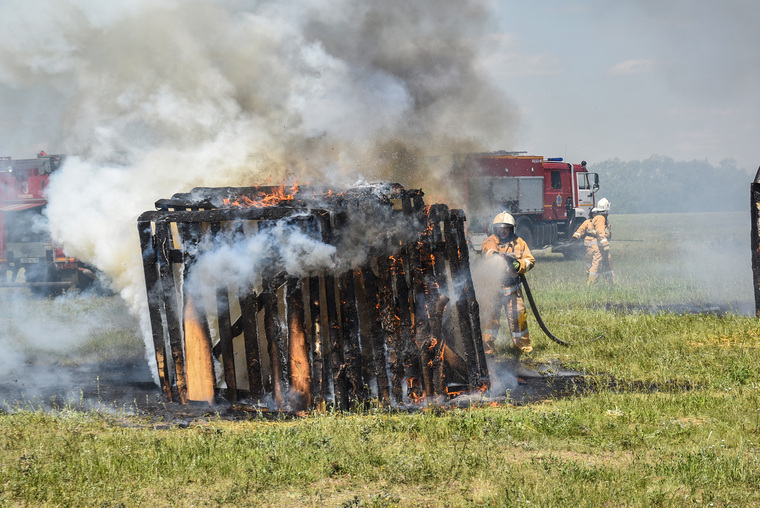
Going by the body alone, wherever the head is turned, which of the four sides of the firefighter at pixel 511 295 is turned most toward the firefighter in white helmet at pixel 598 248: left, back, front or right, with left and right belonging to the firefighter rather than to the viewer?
back

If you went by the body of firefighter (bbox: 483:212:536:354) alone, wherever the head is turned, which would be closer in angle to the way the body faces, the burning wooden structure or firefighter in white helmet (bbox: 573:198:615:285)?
the burning wooden structure

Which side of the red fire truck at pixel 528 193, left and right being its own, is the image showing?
right

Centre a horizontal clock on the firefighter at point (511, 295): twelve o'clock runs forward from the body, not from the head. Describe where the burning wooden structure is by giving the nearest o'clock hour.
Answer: The burning wooden structure is roughly at 1 o'clock from the firefighter.

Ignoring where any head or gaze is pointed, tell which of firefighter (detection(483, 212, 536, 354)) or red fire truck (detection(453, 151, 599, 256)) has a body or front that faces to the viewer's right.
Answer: the red fire truck

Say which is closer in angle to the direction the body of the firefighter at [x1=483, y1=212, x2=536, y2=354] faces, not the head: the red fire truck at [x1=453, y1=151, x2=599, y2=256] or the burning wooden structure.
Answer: the burning wooden structure

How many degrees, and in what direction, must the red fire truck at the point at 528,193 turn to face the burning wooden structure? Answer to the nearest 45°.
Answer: approximately 90° to its right
